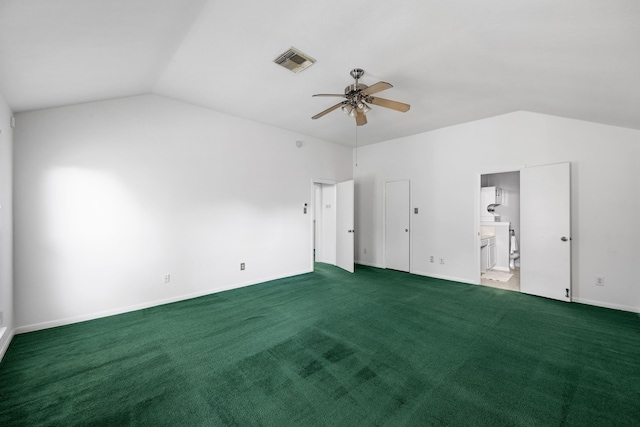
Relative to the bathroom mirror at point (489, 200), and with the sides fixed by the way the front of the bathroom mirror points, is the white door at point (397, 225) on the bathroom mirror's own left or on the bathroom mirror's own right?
on the bathroom mirror's own right

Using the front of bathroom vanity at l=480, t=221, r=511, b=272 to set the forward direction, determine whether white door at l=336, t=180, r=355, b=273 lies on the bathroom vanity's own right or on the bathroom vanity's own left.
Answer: on the bathroom vanity's own right

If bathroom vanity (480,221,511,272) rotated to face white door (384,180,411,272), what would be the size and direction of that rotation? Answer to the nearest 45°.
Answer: approximately 90° to its right

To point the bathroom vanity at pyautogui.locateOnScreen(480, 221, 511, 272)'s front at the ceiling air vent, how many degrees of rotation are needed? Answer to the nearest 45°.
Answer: approximately 45° to its right

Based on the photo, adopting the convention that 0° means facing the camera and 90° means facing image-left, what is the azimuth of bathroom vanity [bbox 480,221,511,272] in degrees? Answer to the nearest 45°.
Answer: approximately 315°

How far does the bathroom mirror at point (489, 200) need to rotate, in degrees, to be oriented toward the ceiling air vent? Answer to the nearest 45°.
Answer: approximately 45° to its right

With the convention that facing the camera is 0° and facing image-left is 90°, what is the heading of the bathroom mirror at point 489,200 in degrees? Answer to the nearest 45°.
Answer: approximately 315°

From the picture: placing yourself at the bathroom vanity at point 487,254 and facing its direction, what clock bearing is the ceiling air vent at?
The ceiling air vent is roughly at 2 o'clock from the bathroom vanity.

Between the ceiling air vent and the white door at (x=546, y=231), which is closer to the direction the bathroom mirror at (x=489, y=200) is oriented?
the white door

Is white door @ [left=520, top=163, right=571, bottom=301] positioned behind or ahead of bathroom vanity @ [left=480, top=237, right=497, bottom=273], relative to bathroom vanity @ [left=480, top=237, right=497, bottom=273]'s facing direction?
ahead
